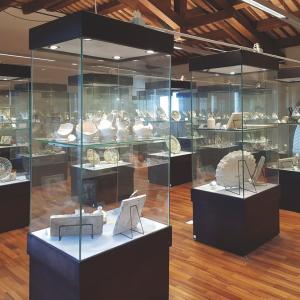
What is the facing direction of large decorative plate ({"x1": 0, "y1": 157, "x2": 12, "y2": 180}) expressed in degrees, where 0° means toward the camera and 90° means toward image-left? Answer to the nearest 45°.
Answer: approximately 0°

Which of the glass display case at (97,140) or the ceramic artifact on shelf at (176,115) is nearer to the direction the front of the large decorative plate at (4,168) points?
the glass display case

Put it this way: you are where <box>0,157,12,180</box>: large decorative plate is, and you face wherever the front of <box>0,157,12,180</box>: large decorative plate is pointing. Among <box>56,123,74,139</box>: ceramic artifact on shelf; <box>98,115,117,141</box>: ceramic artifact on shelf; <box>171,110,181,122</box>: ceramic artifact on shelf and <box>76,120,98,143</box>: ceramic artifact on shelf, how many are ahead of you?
3

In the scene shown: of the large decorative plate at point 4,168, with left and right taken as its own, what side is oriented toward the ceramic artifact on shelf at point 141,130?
front

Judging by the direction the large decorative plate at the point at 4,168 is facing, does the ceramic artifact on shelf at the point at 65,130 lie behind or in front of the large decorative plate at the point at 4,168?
in front

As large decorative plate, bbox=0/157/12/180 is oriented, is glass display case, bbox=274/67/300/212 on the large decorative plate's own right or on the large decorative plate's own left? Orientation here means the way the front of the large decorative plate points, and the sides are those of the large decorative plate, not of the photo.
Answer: on the large decorative plate's own left

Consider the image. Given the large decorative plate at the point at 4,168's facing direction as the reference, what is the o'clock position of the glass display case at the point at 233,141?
The glass display case is roughly at 10 o'clock from the large decorative plate.

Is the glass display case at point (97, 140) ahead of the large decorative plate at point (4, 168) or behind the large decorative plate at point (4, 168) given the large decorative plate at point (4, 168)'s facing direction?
ahead

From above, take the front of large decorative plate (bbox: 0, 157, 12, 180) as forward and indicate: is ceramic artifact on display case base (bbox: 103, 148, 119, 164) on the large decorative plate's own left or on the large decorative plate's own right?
on the large decorative plate's own left
